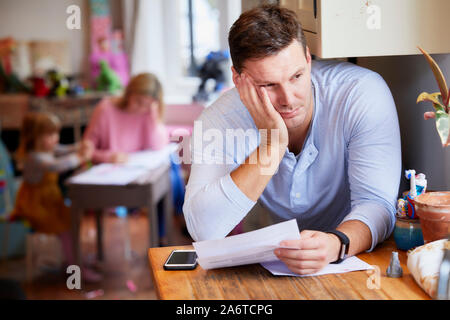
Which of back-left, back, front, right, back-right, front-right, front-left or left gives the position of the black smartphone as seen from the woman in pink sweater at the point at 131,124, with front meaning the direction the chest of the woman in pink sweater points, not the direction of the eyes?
front

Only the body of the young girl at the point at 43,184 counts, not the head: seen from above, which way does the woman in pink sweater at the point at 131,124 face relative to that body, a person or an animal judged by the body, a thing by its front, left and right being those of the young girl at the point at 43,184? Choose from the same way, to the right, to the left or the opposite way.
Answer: to the right

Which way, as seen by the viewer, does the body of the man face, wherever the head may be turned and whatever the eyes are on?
toward the camera

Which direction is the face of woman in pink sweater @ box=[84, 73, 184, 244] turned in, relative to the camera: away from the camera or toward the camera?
toward the camera

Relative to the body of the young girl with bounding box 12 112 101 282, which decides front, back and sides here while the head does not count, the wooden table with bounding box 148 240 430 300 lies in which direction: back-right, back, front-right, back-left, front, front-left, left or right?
right

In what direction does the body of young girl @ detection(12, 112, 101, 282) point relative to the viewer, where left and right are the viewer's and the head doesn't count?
facing to the right of the viewer

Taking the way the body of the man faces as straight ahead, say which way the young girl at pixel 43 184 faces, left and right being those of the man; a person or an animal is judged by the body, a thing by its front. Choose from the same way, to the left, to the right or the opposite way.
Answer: to the left

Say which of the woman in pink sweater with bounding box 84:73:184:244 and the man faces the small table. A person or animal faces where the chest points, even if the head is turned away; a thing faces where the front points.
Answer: the woman in pink sweater

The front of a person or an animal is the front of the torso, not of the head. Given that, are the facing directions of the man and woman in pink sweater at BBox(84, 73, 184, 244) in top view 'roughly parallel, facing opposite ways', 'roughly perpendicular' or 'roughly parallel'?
roughly parallel
